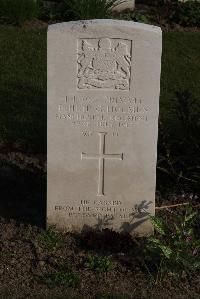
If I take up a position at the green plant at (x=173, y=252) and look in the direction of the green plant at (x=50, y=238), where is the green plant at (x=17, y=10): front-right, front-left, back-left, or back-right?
front-right

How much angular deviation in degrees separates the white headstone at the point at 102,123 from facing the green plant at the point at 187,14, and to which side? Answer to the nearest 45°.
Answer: approximately 180°

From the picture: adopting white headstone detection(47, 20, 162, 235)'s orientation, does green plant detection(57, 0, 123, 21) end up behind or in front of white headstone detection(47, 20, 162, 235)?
behind

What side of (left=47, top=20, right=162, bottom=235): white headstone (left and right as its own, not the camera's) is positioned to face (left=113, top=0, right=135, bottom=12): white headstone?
back

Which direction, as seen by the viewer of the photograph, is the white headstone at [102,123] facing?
facing the viewer
